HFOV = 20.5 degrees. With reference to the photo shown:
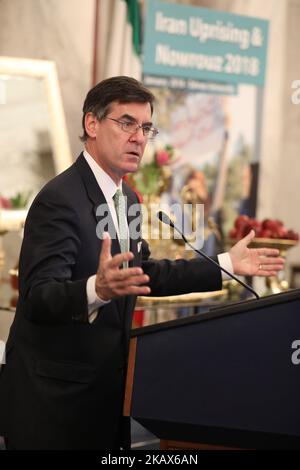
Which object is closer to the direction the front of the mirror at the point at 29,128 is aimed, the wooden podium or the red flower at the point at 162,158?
the wooden podium

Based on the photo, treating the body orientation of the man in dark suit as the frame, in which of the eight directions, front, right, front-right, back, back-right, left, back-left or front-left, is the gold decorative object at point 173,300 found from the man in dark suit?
back-left

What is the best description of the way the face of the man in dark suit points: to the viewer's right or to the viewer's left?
to the viewer's right

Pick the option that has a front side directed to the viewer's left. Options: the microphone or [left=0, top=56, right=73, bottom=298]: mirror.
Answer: the microphone

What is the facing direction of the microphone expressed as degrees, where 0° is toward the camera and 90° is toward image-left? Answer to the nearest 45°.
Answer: approximately 90°

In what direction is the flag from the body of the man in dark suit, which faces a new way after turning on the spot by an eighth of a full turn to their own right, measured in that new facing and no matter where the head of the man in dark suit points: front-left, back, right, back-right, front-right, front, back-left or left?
back

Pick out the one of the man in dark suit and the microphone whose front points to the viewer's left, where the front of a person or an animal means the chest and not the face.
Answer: the microphone

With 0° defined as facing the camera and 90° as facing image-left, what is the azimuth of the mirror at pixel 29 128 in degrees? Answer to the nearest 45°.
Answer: approximately 0°

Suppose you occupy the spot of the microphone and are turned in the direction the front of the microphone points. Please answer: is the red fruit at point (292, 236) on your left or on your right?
on your right
